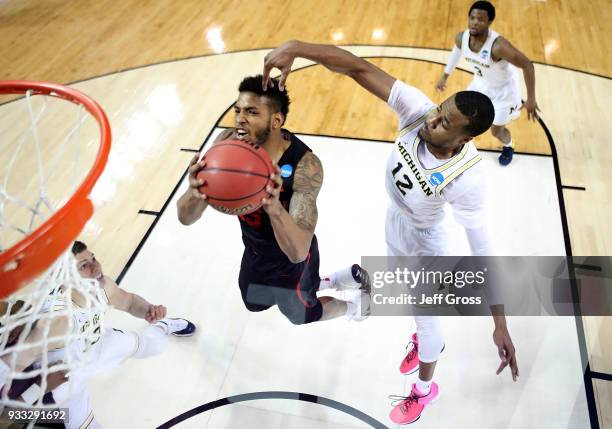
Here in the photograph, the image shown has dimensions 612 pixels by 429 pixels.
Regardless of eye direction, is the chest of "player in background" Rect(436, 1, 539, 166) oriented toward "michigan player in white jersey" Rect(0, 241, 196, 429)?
yes

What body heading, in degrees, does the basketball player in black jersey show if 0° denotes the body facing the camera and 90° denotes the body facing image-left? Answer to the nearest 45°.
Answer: approximately 45°

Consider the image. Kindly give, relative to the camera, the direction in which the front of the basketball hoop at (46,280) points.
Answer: facing away from the viewer and to the right of the viewer

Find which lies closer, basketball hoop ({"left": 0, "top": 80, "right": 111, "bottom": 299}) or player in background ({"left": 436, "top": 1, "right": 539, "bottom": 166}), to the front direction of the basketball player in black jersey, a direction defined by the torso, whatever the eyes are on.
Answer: the basketball hoop

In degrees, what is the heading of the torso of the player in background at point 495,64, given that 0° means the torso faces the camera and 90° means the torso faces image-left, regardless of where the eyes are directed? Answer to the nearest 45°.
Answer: approximately 45°

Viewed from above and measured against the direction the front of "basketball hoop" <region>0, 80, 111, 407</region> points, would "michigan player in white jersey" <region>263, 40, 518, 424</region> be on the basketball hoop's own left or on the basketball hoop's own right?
on the basketball hoop's own right
